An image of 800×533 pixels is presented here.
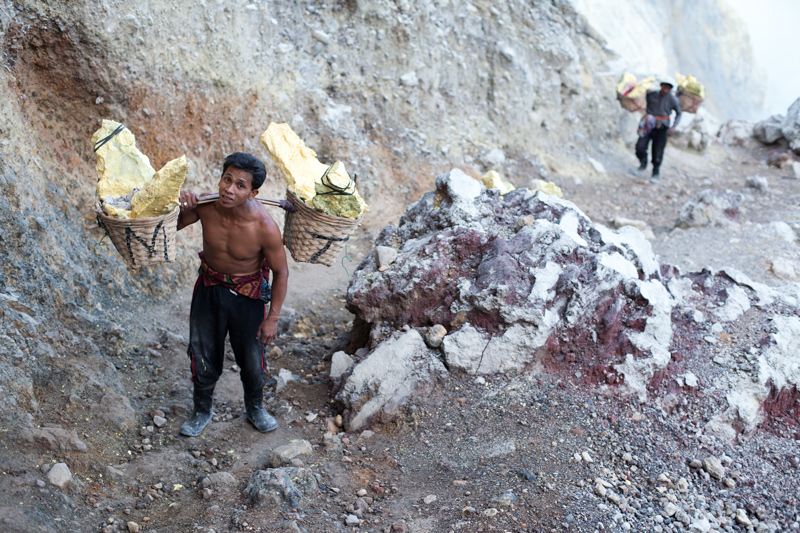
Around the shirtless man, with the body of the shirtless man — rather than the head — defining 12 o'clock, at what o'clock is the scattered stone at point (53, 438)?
The scattered stone is roughly at 2 o'clock from the shirtless man.

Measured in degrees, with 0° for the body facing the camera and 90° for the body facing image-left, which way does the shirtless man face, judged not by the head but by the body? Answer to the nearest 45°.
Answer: approximately 0°

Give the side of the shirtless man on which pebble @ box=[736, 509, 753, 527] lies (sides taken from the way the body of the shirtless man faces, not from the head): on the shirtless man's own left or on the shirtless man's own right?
on the shirtless man's own left

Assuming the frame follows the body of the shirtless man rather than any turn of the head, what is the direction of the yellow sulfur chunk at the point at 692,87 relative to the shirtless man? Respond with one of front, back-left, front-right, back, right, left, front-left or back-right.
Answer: back-left

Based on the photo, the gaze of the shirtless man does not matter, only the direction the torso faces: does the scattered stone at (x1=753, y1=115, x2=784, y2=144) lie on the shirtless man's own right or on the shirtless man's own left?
on the shirtless man's own left

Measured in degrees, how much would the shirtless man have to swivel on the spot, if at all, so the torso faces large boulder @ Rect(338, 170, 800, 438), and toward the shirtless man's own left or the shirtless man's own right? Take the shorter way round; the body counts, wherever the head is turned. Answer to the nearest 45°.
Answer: approximately 90° to the shirtless man's own left

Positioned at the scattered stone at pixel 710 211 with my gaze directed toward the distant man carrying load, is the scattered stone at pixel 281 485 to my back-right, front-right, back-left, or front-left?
back-left

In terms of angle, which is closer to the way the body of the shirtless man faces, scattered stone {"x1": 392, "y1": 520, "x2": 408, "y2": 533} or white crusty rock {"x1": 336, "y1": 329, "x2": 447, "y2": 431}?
the scattered stone

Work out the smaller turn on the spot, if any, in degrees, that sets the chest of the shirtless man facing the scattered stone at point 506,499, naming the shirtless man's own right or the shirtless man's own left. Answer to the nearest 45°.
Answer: approximately 45° to the shirtless man's own left

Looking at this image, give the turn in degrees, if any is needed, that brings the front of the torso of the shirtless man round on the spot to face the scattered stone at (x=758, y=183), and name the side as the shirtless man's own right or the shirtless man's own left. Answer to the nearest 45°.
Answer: approximately 135° to the shirtless man's own left

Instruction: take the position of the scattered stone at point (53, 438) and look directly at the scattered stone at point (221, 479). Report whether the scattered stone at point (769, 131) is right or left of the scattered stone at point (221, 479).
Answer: left

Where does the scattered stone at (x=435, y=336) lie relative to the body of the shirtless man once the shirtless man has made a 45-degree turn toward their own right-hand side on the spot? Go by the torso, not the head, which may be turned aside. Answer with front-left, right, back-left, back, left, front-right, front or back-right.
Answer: back-left

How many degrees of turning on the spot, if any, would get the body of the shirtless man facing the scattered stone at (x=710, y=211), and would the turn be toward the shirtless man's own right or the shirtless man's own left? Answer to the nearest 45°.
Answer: approximately 135° to the shirtless man's own left
